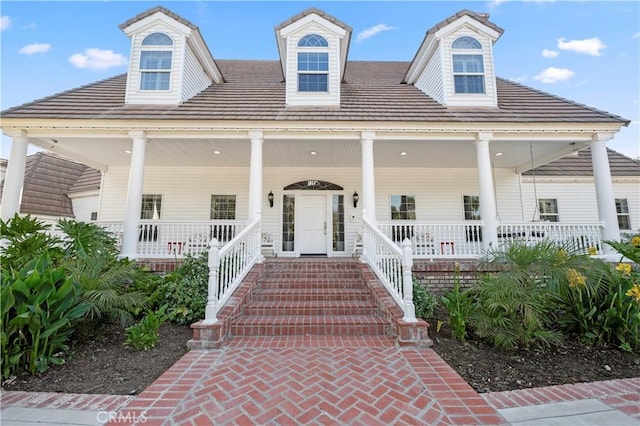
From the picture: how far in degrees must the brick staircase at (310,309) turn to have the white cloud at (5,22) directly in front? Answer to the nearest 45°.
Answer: approximately 90° to its right

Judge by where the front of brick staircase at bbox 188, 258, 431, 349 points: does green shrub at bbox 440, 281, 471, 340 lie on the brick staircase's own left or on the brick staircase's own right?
on the brick staircase's own left

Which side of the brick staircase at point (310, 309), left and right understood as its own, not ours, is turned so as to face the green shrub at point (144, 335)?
right

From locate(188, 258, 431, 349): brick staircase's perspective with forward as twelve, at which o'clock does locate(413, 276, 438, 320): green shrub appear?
The green shrub is roughly at 9 o'clock from the brick staircase.

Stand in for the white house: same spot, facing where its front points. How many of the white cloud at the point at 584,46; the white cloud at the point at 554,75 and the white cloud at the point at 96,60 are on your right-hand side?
1

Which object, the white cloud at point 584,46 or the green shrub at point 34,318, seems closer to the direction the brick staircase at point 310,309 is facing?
the green shrub

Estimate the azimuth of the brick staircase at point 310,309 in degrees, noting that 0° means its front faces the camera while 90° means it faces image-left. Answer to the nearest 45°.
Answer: approximately 0°

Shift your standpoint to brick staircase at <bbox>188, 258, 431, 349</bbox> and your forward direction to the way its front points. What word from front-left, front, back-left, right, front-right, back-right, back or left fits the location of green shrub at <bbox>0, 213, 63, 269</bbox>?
right

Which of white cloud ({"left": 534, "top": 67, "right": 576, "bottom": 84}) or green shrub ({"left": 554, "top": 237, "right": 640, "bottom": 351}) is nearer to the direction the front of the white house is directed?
the green shrub

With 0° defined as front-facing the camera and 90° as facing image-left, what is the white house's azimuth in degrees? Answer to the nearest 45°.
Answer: approximately 0°

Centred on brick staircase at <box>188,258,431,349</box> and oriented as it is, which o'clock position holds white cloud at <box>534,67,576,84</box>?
The white cloud is roughly at 8 o'clock from the brick staircase.
